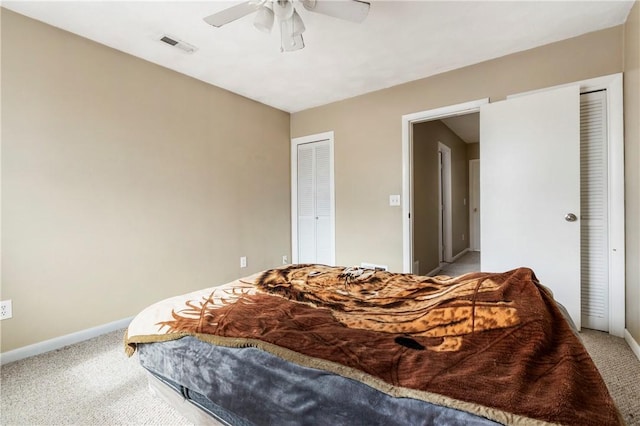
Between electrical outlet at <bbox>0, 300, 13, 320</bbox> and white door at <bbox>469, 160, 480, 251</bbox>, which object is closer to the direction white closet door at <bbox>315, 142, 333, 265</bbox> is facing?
the electrical outlet

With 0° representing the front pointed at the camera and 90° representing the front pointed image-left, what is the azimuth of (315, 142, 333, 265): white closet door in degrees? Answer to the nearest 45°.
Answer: approximately 45°

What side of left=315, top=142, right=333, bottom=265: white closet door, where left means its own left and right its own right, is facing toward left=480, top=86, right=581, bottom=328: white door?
left

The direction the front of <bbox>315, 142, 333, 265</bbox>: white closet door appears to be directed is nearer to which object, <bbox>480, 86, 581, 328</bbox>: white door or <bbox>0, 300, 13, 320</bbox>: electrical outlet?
the electrical outlet

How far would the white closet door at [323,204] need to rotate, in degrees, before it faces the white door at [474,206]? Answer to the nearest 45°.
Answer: approximately 180°

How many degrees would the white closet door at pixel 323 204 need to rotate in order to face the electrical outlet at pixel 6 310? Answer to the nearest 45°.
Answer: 0° — it already faces it

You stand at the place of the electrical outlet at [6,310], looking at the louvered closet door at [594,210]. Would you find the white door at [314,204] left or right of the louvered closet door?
left

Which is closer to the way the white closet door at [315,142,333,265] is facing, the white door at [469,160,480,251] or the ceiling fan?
the ceiling fan

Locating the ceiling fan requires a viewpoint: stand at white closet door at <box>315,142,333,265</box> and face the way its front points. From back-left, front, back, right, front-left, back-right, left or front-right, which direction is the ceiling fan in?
front-left
